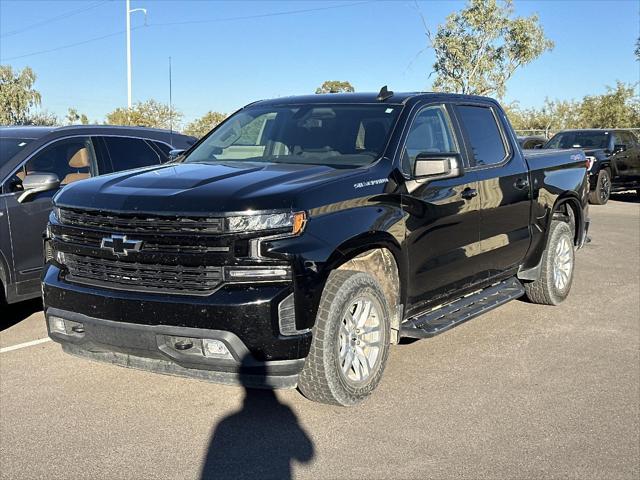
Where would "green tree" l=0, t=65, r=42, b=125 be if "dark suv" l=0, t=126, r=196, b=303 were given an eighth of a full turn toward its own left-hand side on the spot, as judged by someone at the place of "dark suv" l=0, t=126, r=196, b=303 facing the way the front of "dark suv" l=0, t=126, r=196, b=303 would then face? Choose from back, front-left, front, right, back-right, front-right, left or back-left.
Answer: back

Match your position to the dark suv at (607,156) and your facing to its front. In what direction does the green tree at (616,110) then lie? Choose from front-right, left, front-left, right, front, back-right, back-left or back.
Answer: back-right

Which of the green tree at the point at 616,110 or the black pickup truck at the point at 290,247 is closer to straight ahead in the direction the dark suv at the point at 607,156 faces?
the black pickup truck

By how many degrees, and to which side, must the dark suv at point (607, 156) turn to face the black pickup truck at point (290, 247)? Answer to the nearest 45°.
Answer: approximately 45° to its left

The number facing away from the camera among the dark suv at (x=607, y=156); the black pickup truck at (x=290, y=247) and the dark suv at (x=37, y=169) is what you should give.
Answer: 0

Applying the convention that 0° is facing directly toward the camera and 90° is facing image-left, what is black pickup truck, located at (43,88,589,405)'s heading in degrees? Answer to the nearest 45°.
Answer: approximately 45°

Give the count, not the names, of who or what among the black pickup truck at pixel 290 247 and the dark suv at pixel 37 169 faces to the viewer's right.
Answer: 0

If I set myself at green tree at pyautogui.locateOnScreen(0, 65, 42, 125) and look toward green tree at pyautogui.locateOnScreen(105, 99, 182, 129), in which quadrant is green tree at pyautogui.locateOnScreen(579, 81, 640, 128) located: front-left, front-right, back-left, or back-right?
front-right

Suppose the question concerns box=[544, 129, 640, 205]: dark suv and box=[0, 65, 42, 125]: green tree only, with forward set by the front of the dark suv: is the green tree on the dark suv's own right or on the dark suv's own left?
on the dark suv's own right

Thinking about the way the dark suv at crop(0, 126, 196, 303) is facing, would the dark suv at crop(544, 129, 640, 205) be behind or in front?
behind

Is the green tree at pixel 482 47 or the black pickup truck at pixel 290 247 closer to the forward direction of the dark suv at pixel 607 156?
the black pickup truck

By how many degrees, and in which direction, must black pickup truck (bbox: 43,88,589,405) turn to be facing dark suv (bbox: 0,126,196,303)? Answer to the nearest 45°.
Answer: approximately 90° to its right

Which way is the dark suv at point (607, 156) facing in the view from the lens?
facing the viewer and to the left of the viewer

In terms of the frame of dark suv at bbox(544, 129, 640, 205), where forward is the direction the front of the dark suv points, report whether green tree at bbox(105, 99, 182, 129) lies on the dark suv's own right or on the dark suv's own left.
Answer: on the dark suv's own right
